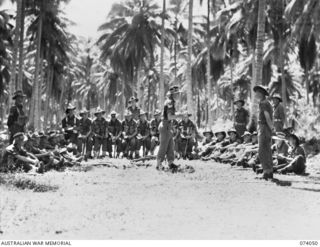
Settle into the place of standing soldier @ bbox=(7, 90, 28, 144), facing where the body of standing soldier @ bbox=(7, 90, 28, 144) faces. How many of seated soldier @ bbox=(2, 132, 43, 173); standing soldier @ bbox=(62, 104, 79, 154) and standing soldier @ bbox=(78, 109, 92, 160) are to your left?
2

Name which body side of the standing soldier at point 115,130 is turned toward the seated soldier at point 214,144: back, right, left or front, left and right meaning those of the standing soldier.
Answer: left

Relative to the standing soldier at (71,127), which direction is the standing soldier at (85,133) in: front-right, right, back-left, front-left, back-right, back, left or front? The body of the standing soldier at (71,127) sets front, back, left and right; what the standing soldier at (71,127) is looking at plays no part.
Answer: left

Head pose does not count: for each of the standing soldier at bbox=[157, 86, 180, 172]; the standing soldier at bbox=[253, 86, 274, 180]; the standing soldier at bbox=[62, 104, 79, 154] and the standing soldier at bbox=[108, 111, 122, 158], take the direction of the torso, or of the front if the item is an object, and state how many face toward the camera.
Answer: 2

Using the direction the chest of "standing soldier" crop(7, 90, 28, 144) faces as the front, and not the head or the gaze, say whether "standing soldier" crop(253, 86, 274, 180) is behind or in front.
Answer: in front

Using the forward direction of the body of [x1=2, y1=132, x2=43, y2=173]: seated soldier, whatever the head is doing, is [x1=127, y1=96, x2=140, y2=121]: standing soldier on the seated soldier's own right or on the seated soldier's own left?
on the seated soldier's own left

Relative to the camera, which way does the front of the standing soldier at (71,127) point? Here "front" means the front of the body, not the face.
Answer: toward the camera

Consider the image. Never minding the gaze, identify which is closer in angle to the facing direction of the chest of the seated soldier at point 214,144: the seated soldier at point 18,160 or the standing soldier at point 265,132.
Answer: the seated soldier

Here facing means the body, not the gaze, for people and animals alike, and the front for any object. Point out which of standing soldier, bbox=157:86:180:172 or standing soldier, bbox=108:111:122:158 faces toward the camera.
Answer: standing soldier, bbox=108:111:122:158

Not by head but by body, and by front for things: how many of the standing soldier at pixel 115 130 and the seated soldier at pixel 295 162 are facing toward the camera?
1

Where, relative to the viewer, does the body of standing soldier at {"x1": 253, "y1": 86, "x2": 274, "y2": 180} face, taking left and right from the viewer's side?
facing to the left of the viewer

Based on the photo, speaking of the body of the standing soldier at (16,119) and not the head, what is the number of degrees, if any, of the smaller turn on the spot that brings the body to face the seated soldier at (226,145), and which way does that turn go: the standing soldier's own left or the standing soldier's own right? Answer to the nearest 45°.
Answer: approximately 45° to the standing soldier's own left
